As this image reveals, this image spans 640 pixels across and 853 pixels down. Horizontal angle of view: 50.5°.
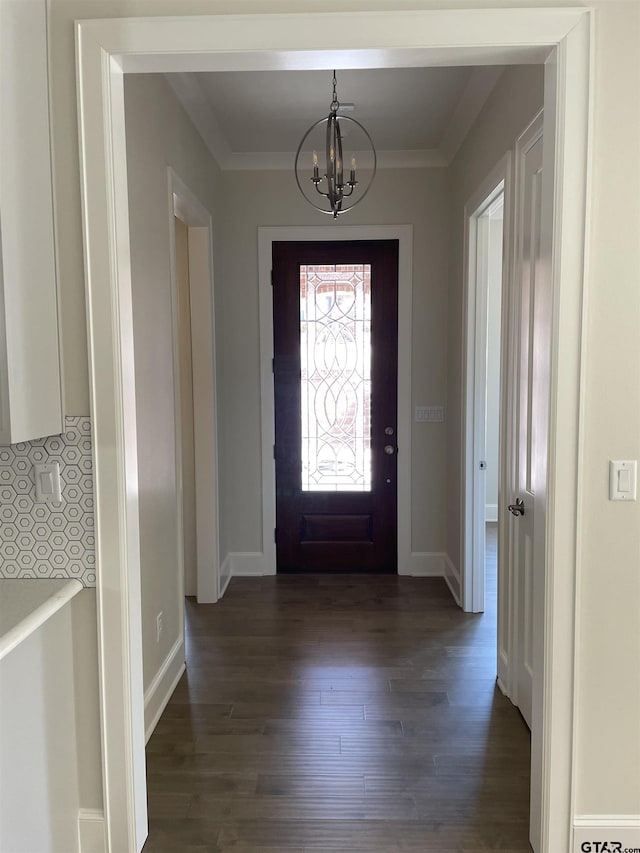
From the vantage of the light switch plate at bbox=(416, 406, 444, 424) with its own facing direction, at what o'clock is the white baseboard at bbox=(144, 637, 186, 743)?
The white baseboard is roughly at 1 o'clock from the light switch plate.

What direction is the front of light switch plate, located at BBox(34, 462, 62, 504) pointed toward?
toward the camera

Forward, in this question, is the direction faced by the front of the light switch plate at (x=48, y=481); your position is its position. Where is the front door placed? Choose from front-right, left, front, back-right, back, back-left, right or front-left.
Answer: back-left

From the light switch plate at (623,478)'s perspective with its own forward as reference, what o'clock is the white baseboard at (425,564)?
The white baseboard is roughly at 5 o'clock from the light switch plate.

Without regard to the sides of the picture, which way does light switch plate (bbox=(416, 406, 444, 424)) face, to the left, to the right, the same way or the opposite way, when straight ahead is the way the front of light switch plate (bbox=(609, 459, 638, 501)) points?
the same way

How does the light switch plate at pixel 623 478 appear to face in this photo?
toward the camera

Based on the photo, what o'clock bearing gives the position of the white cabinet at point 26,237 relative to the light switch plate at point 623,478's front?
The white cabinet is roughly at 2 o'clock from the light switch plate.

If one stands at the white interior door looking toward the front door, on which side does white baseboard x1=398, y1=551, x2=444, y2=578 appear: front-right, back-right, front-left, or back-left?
front-right

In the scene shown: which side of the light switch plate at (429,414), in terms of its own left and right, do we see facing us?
front

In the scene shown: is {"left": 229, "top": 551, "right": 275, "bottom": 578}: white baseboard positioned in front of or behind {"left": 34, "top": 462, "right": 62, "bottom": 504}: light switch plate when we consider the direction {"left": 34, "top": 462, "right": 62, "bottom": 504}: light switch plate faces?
behind

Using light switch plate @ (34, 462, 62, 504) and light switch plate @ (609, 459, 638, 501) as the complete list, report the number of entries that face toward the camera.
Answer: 2

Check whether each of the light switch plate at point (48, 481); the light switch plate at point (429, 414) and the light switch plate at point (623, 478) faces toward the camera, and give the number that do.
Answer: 3

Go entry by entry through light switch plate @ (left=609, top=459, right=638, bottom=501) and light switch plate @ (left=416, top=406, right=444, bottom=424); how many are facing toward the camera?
2

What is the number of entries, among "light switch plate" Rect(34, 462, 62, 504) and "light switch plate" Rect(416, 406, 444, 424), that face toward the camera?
2
